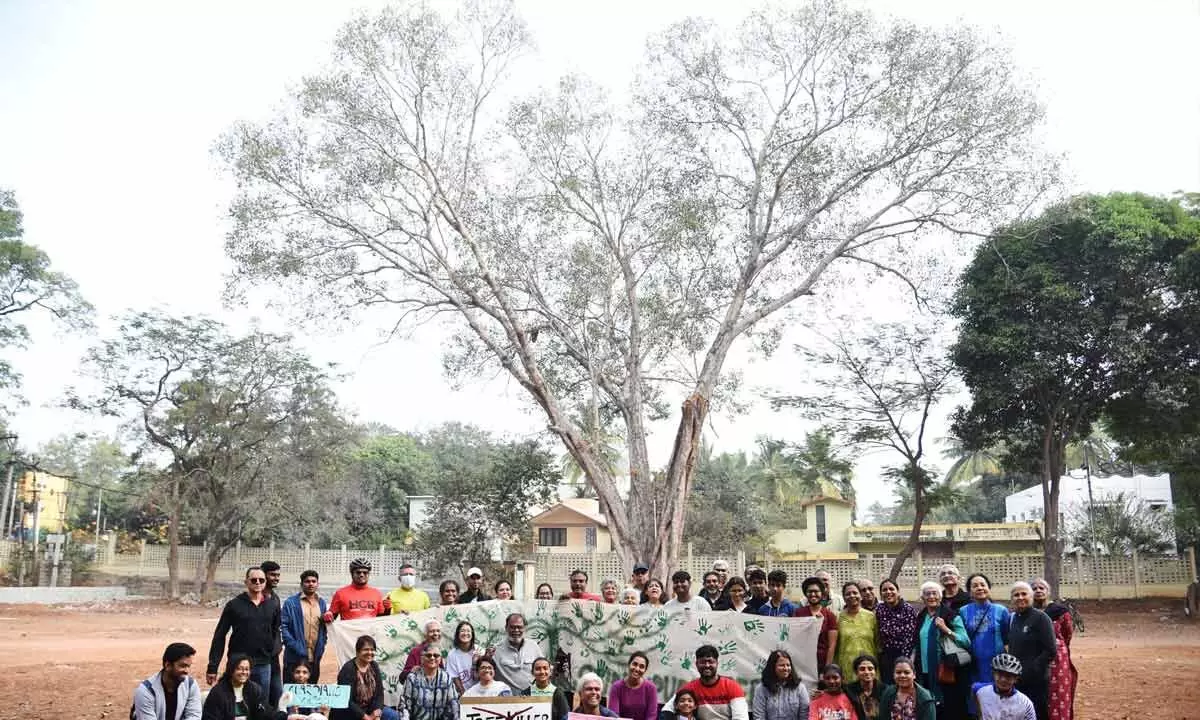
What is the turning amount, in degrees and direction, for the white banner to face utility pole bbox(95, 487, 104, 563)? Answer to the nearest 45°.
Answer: approximately 135° to its right

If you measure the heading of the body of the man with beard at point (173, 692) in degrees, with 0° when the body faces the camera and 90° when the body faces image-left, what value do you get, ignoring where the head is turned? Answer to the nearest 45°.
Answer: approximately 315°

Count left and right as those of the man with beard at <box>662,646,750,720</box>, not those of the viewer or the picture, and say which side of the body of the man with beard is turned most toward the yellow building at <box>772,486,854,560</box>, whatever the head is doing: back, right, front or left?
back

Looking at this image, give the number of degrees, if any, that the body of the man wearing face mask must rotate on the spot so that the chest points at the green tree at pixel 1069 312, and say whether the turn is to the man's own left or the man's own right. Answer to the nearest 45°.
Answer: approximately 135° to the man's own left

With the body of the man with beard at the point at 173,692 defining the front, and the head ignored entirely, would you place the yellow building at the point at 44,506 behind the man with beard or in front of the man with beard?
behind
